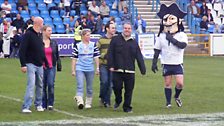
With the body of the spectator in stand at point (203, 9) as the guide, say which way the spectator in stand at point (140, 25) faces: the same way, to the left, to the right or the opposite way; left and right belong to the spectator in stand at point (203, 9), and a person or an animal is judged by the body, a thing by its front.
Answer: the same way

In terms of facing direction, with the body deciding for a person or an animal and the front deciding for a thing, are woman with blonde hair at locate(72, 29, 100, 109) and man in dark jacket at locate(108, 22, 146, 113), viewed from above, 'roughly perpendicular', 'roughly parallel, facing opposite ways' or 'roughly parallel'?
roughly parallel

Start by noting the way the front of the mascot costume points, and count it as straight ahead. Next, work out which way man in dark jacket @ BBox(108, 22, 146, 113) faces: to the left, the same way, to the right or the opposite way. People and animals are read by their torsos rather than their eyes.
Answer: the same way

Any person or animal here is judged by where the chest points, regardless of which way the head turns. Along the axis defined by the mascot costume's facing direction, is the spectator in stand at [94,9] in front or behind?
behind

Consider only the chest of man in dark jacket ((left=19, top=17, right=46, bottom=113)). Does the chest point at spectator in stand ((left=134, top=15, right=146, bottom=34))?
no

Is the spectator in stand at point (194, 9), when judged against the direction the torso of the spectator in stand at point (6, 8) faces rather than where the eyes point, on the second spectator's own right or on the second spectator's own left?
on the second spectator's own left

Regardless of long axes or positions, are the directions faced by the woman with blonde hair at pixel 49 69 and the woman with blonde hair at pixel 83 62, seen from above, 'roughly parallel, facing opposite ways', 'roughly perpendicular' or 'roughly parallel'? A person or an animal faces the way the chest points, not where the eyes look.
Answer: roughly parallel

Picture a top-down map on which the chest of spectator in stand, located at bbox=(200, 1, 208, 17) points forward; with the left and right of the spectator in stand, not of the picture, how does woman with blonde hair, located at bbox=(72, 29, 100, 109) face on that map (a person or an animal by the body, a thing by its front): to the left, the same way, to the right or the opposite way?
the same way

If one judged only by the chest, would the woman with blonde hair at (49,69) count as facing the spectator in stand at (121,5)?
no

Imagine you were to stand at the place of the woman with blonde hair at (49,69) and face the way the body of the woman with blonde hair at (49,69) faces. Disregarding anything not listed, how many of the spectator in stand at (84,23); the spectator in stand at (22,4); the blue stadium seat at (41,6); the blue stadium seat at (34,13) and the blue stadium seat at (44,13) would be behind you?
5

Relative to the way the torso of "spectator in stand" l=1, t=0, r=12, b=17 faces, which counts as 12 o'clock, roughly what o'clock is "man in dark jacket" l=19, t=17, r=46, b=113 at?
The man in dark jacket is roughly at 12 o'clock from the spectator in stand.

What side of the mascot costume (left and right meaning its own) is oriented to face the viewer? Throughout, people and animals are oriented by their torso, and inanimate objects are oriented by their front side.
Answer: front

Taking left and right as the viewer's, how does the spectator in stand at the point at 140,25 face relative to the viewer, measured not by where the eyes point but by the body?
facing the viewer

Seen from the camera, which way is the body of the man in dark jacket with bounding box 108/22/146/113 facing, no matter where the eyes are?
toward the camera

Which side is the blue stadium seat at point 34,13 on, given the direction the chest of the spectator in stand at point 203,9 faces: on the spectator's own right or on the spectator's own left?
on the spectator's own right

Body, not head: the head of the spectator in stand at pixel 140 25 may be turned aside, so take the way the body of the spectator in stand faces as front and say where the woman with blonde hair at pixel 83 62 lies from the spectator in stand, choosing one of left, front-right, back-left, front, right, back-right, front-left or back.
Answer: front

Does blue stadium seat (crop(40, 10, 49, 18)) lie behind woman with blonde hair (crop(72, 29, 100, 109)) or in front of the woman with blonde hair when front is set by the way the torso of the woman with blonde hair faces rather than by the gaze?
behind
